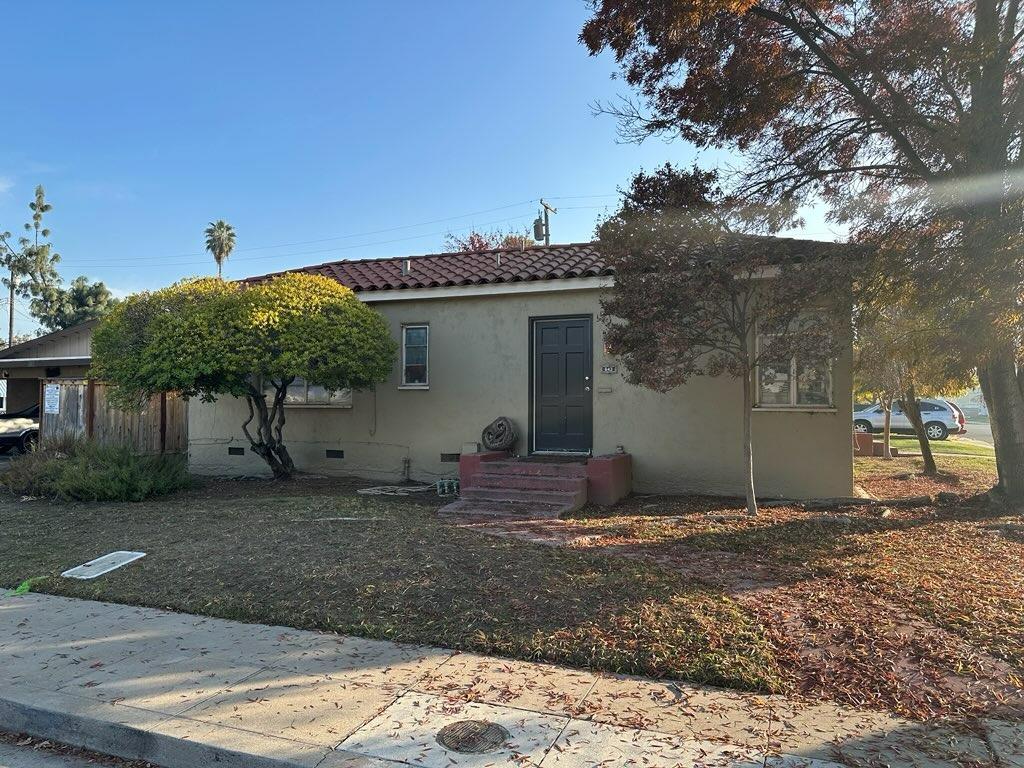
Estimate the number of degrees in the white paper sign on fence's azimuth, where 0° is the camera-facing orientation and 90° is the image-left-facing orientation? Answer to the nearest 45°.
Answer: approximately 0°

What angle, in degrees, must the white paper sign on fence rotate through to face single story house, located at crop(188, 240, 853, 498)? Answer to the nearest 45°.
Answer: approximately 45° to its left

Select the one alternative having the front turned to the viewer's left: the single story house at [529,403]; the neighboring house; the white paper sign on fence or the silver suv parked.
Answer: the silver suv parked

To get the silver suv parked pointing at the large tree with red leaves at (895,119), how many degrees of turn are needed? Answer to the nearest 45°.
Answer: approximately 90° to its left

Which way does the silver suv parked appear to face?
to the viewer's left

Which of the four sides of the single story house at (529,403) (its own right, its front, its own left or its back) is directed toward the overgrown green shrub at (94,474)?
right

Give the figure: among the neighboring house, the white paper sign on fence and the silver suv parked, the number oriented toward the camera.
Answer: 2

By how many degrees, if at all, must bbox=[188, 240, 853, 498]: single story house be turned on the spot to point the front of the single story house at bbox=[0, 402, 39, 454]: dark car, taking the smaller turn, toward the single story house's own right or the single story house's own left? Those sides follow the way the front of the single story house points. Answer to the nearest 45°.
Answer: approximately 135° to the single story house's own right

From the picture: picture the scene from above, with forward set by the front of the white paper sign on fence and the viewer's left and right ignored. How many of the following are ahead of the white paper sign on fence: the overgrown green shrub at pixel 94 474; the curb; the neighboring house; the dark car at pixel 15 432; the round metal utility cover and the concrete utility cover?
4

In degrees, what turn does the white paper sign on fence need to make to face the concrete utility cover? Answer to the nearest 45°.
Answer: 0° — it already faces it
